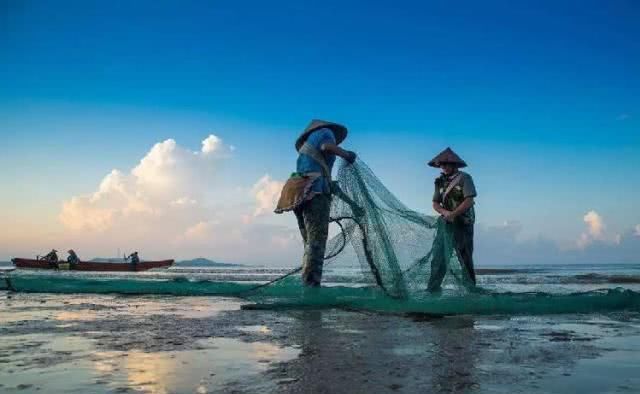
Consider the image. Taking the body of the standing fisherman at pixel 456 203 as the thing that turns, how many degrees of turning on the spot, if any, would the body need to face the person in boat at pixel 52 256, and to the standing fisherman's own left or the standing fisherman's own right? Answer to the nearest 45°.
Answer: approximately 90° to the standing fisherman's own right

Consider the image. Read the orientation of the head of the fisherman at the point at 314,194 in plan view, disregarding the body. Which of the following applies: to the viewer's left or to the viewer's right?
to the viewer's right

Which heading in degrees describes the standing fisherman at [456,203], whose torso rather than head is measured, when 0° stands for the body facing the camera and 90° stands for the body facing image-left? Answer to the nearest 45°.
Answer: approximately 45°

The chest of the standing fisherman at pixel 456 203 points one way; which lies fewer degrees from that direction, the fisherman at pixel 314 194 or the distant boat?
the fisherman

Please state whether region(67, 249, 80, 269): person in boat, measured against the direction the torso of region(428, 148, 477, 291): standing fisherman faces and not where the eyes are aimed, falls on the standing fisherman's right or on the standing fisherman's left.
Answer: on the standing fisherman's right

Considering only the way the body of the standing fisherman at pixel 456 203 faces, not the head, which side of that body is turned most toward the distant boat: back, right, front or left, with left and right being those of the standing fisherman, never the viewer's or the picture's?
right
